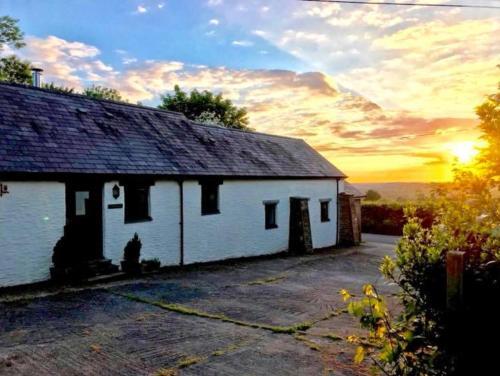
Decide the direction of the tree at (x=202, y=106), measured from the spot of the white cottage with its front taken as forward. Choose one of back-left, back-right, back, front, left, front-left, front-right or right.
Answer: back-left

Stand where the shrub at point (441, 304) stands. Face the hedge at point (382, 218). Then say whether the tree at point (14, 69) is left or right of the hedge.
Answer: left

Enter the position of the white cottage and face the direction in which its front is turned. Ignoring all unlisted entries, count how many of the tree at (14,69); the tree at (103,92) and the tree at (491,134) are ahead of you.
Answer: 1

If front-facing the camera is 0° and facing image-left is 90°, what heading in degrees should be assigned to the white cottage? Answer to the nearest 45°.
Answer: approximately 315°

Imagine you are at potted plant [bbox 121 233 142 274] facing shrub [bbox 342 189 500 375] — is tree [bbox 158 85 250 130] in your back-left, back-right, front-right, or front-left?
back-left

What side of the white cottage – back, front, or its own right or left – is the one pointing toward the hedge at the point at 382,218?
left

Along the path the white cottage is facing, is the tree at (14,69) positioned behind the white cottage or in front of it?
behind

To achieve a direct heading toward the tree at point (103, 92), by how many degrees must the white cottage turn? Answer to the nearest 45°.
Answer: approximately 135° to its left

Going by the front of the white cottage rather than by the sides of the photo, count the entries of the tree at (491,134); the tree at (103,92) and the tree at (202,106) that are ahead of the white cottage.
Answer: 1

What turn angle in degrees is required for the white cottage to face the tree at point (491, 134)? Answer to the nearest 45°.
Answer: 0° — it already faces it

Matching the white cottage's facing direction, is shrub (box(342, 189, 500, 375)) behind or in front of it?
in front
